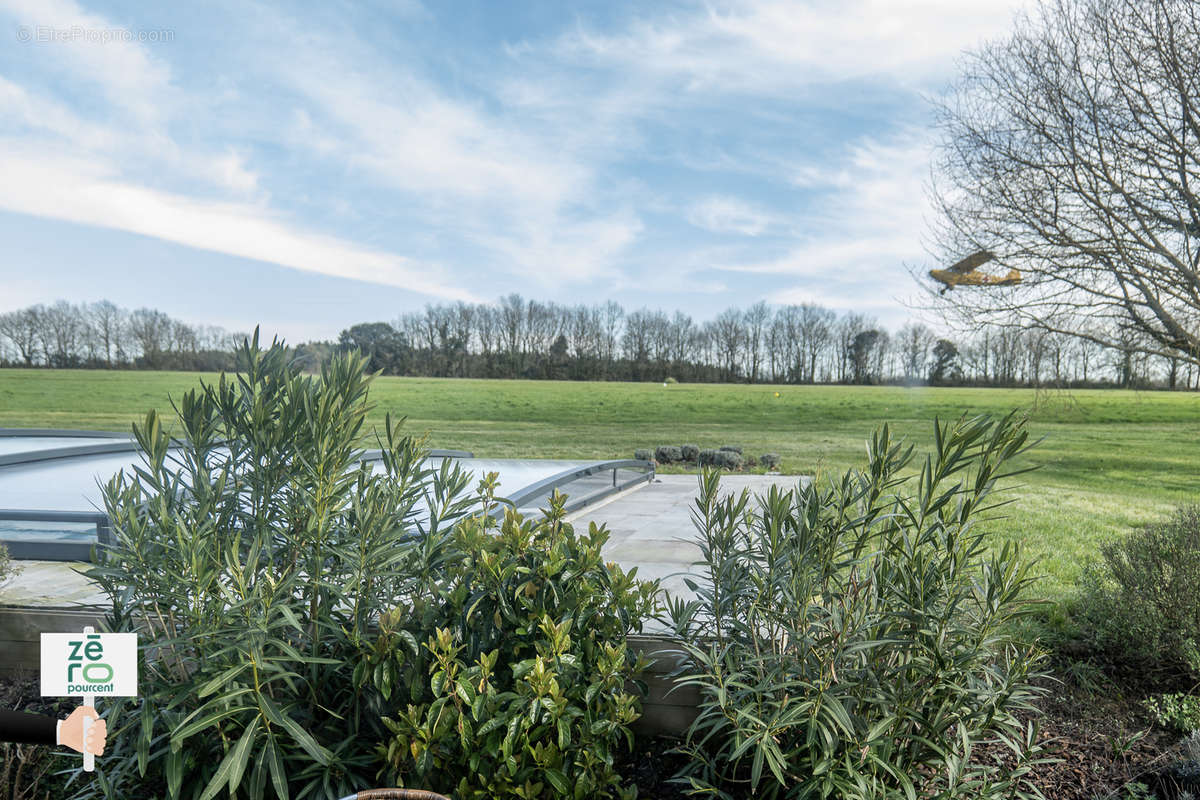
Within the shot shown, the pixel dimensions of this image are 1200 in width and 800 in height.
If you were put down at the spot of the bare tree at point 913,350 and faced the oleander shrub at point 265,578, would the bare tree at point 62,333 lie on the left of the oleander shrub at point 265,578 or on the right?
right

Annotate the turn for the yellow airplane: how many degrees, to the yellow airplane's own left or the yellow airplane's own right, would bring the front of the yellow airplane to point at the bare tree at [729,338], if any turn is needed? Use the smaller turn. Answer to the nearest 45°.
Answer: approximately 45° to the yellow airplane's own right

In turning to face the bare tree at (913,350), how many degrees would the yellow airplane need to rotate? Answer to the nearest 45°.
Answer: approximately 90° to its right

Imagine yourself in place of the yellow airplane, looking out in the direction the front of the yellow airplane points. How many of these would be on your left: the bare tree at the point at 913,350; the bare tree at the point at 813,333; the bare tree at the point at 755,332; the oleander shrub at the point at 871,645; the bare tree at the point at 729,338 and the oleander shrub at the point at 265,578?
2

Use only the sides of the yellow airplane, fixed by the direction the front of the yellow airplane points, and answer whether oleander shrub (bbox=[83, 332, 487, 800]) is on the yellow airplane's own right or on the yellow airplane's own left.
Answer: on the yellow airplane's own left

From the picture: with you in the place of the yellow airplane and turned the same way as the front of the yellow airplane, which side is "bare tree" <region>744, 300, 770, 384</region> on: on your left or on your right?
on your right

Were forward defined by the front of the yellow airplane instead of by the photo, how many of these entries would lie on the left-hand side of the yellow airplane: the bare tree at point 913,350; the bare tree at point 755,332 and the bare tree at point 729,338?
0

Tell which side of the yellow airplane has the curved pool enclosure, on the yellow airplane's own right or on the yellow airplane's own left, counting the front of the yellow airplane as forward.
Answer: on the yellow airplane's own left

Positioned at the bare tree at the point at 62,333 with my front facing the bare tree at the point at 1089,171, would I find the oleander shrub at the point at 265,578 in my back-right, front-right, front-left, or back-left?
front-right

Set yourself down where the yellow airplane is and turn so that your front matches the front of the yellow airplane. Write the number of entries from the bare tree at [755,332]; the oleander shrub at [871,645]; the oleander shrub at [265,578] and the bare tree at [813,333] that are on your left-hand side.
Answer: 2

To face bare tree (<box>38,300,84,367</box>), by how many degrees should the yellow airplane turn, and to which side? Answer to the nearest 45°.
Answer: approximately 45° to its left

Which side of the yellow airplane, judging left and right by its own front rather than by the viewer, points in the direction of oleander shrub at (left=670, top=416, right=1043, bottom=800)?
left

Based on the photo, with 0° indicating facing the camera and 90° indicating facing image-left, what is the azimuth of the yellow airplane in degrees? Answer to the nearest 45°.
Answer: approximately 90°

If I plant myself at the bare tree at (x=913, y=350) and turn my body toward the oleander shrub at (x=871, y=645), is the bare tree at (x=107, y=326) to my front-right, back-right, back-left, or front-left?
front-right

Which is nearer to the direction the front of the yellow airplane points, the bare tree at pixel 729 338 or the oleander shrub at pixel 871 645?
the bare tree

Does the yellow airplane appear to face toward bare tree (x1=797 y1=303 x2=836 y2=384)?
no
